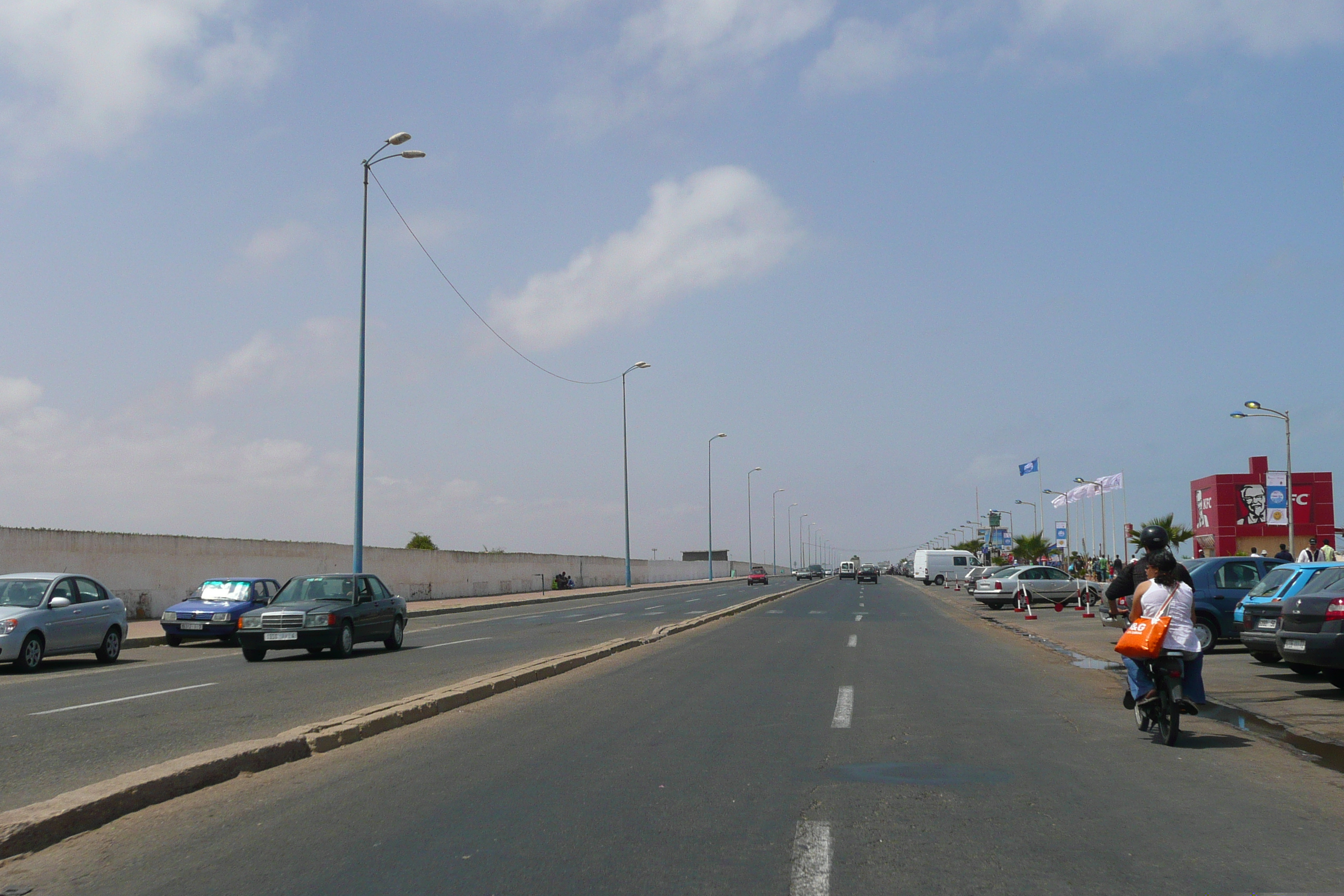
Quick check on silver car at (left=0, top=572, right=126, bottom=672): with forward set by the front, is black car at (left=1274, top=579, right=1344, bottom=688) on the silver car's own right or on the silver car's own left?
on the silver car's own left

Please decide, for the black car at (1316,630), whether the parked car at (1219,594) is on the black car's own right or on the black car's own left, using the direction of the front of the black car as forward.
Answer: on the black car's own left

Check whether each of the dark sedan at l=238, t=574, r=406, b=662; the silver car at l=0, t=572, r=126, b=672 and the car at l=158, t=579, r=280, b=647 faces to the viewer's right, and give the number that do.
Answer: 0

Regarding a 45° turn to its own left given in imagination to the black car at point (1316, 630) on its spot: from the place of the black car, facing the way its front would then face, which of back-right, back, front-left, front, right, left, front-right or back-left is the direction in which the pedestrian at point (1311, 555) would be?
front

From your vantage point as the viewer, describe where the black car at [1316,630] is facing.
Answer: facing away from the viewer and to the right of the viewer

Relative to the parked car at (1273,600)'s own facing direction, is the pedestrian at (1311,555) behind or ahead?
ahead

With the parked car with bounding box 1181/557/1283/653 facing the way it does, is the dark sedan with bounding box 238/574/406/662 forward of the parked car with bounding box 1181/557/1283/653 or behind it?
behind

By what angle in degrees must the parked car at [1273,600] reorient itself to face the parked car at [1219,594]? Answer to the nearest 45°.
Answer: approximately 45° to its left

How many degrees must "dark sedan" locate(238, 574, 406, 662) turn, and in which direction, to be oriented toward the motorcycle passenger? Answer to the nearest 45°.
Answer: approximately 90° to its left

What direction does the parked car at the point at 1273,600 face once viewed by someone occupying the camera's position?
facing away from the viewer and to the right of the viewer

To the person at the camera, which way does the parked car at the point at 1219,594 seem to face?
facing to the right of the viewer

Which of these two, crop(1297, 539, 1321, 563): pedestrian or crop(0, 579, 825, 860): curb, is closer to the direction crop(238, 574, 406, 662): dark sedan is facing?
the curb

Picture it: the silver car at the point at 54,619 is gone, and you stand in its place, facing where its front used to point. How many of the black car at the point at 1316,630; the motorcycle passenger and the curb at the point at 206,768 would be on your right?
0

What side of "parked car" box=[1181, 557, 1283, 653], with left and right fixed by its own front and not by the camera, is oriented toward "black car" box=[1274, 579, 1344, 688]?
right
